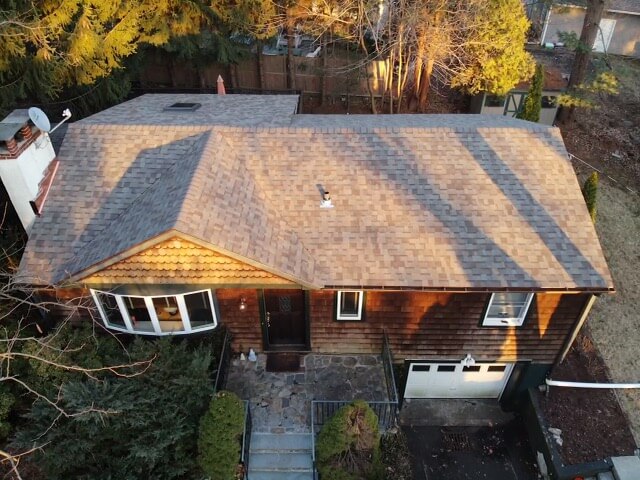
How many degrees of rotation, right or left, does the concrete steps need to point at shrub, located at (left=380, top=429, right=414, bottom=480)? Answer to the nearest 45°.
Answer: approximately 90° to its left

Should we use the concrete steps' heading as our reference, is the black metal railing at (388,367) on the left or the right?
on its left

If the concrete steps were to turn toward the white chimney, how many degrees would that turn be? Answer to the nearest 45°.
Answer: approximately 135° to its right

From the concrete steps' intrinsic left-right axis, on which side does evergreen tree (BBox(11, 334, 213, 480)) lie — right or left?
on its right

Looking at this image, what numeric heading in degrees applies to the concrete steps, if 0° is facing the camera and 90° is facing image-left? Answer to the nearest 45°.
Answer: approximately 0°

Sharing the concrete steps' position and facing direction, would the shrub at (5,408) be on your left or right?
on your right

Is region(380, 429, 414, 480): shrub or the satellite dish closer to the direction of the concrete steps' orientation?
the shrub

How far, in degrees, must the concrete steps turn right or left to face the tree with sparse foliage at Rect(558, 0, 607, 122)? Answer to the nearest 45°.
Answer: approximately 135° to its left

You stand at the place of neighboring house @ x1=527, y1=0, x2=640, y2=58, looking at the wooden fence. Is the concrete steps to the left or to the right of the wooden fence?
left

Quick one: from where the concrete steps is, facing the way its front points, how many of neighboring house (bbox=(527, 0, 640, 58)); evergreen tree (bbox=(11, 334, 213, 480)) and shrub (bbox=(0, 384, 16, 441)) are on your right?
2

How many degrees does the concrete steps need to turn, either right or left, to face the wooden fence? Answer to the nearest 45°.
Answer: approximately 180°
